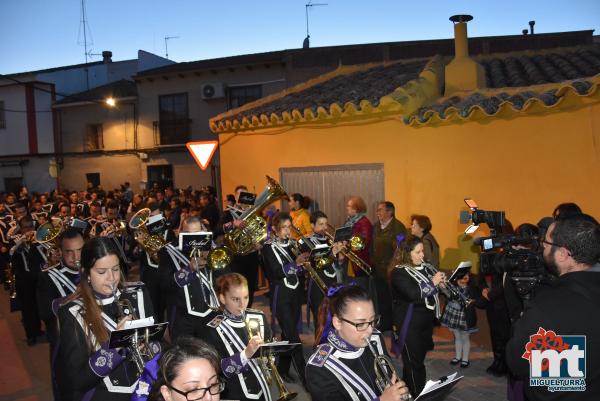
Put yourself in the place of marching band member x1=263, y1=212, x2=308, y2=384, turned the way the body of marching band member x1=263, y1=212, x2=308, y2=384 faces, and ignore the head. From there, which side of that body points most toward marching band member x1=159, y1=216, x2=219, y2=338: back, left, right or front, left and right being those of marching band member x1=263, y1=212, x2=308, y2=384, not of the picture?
right

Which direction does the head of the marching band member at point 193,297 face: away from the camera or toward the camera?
toward the camera

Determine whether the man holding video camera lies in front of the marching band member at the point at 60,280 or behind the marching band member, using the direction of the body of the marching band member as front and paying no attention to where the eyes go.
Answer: in front

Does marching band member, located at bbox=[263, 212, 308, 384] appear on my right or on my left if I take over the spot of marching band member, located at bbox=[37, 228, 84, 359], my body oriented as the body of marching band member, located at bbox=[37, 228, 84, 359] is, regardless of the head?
on my left

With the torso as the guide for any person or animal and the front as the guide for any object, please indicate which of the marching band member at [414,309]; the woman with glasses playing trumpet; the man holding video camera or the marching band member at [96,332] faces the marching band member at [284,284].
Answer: the man holding video camera

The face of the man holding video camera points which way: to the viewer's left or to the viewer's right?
to the viewer's left

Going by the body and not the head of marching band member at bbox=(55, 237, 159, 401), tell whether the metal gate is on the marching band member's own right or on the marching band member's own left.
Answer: on the marching band member's own left

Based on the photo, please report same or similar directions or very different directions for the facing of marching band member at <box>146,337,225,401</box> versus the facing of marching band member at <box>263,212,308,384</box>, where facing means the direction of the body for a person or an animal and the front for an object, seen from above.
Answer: same or similar directions

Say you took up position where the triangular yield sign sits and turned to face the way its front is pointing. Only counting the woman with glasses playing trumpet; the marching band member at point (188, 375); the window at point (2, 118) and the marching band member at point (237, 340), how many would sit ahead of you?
3

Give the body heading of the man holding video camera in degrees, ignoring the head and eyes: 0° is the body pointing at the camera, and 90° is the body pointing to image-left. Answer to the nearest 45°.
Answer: approximately 135°

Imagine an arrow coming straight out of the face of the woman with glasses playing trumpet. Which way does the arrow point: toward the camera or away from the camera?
toward the camera

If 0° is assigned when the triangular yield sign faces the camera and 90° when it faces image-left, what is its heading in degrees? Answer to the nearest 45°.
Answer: approximately 0°

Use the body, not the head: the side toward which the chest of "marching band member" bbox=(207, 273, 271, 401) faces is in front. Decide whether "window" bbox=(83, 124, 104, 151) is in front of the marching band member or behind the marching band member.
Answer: behind

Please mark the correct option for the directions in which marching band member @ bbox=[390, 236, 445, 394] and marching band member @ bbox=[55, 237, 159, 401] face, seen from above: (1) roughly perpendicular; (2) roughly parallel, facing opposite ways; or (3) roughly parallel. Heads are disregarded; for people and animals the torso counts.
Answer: roughly parallel
